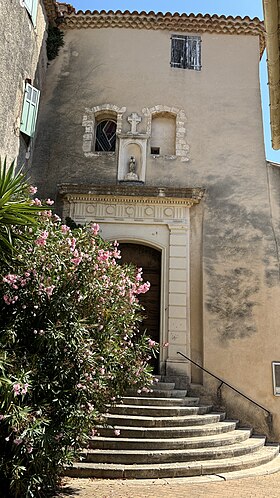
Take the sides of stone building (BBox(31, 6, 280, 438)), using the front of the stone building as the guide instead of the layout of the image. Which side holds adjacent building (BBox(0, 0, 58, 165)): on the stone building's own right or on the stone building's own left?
on the stone building's own right

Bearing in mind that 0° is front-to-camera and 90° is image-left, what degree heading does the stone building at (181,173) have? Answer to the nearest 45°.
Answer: approximately 0°

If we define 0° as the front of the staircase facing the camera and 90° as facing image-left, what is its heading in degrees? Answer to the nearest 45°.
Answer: approximately 0°

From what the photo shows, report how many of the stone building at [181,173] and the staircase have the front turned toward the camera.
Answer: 2
